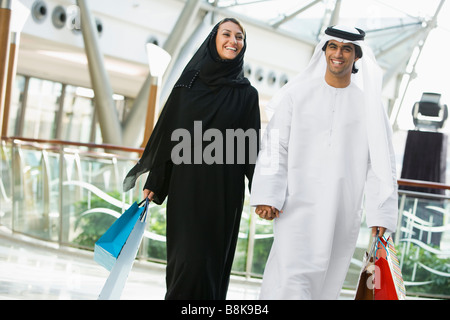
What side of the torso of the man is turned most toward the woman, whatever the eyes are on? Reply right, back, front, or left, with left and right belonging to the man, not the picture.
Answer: right

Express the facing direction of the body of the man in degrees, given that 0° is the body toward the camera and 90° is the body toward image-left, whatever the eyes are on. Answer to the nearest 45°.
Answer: approximately 0°

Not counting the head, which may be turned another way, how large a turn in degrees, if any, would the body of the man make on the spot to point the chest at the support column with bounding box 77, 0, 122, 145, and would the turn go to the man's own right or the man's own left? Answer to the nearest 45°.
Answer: approximately 135° to the man's own right

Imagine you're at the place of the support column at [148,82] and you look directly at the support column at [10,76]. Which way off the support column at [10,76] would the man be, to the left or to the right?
left

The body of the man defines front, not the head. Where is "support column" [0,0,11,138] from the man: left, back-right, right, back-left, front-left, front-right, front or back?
back-right

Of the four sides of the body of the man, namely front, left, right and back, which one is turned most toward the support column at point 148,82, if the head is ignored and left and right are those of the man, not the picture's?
back

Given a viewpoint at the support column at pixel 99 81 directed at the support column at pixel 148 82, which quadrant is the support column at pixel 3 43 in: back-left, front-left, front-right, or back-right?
back-right

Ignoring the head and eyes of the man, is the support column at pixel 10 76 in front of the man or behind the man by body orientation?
behind
